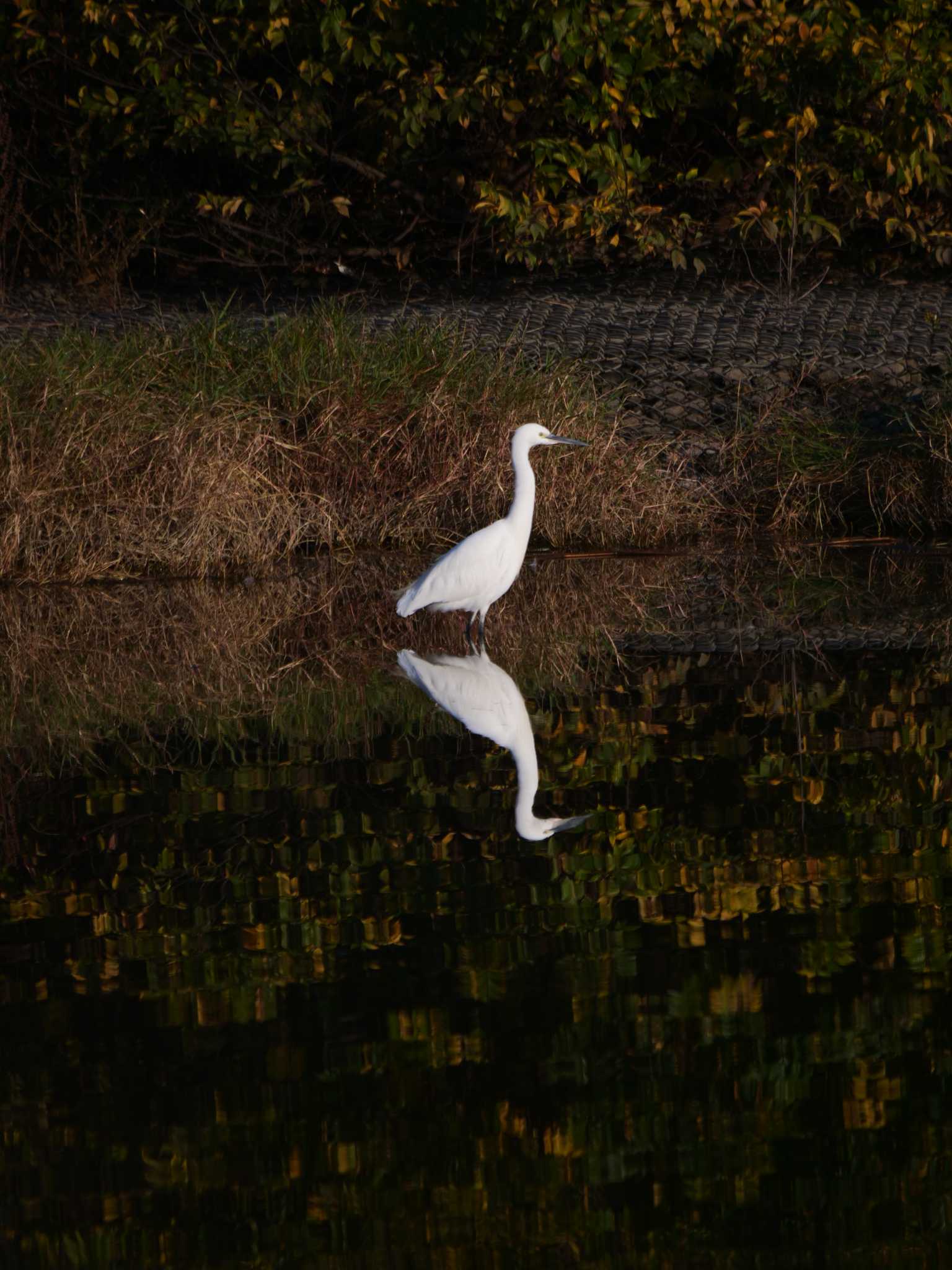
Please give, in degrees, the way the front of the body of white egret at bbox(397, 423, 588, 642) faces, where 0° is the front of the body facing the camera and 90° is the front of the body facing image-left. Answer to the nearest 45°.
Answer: approximately 270°

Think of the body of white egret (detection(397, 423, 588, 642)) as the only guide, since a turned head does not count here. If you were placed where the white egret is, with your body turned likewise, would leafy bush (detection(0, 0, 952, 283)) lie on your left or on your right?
on your left
